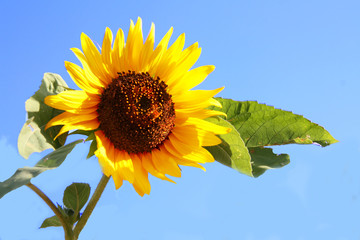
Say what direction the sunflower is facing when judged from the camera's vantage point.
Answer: facing the viewer
